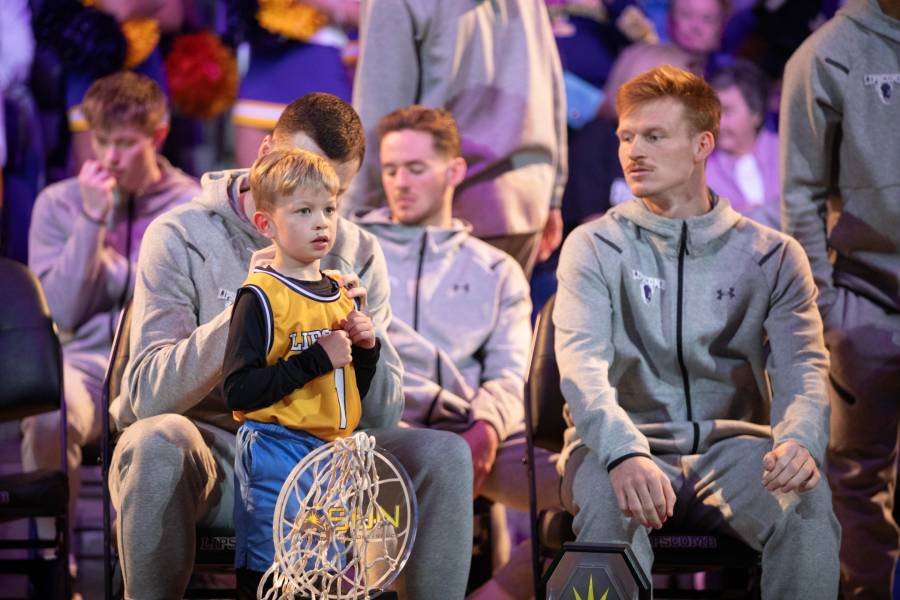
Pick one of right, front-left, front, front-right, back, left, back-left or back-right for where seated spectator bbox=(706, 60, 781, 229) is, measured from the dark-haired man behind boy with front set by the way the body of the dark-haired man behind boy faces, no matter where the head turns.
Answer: back-left

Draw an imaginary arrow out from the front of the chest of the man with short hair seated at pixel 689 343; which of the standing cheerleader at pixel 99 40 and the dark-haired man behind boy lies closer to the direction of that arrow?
the dark-haired man behind boy

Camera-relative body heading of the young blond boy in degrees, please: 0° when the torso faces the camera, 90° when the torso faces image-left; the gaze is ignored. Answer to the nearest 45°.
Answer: approximately 315°

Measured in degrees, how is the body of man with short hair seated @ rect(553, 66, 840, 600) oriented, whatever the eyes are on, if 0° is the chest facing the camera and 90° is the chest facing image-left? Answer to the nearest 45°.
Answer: approximately 0°

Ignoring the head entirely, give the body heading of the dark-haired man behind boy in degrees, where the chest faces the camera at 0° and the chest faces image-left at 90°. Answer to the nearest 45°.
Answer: approximately 0°

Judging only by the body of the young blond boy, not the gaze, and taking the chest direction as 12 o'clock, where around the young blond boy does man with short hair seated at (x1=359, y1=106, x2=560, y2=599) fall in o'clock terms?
The man with short hair seated is roughly at 8 o'clock from the young blond boy.
